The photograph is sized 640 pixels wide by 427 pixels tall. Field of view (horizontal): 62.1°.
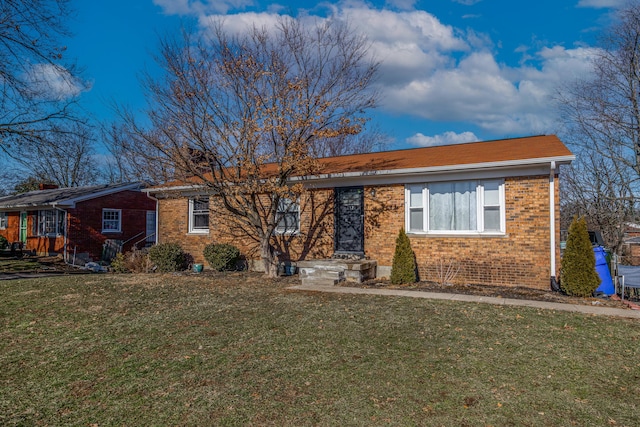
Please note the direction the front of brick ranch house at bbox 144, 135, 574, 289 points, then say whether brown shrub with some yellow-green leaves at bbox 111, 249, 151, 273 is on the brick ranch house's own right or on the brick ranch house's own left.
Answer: on the brick ranch house's own right

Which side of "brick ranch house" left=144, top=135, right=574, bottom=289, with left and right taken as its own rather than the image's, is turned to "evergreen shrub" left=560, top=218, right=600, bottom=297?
left

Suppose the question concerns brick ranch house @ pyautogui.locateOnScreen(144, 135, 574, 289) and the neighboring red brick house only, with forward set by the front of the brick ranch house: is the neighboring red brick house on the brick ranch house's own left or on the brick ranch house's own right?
on the brick ranch house's own right

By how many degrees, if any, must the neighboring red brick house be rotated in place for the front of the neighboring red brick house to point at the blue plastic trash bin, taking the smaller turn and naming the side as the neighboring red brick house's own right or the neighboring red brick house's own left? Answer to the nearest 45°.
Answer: approximately 90° to the neighboring red brick house's own left

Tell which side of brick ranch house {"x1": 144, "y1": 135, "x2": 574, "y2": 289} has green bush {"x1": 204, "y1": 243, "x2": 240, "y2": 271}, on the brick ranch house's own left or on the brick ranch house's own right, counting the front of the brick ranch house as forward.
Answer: on the brick ranch house's own right

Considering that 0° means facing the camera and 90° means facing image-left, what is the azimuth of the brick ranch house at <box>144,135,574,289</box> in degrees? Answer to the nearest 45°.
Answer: approximately 45°

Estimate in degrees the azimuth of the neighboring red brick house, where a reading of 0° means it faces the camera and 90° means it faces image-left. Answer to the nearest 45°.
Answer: approximately 45°
